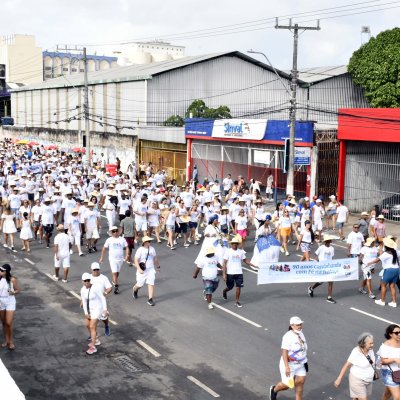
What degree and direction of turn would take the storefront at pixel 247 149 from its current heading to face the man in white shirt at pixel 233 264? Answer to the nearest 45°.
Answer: approximately 45° to its left

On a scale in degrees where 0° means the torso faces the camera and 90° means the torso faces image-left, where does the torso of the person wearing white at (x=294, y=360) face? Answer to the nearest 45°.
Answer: approximately 315°

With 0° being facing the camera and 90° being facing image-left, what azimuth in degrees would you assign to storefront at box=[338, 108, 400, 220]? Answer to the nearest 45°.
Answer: approximately 45°

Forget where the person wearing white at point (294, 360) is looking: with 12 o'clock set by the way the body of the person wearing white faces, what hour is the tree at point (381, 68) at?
The tree is roughly at 8 o'clock from the person wearing white.

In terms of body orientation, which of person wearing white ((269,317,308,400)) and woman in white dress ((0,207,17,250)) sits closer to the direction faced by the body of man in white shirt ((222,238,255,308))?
the person wearing white

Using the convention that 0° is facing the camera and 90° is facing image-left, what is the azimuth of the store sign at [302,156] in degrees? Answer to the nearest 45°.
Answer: approximately 0°
